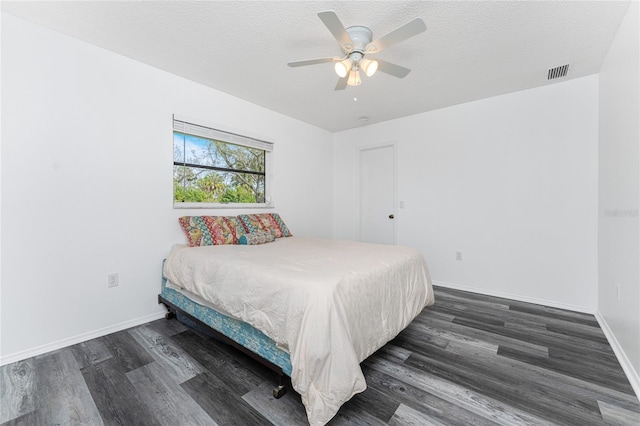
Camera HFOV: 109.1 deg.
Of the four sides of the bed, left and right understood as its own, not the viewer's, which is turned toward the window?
back

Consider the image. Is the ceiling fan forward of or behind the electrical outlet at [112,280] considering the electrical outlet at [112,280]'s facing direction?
forward

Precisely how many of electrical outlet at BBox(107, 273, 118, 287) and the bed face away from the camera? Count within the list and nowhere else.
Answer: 0

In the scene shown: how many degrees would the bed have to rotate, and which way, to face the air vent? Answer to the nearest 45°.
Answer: approximately 45° to its left

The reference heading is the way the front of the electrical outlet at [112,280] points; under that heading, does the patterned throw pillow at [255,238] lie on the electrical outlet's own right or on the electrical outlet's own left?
on the electrical outlet's own left

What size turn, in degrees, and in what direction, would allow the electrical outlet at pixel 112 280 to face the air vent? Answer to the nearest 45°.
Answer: approximately 45° to its left

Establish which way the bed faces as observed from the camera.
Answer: facing the viewer and to the right of the viewer
